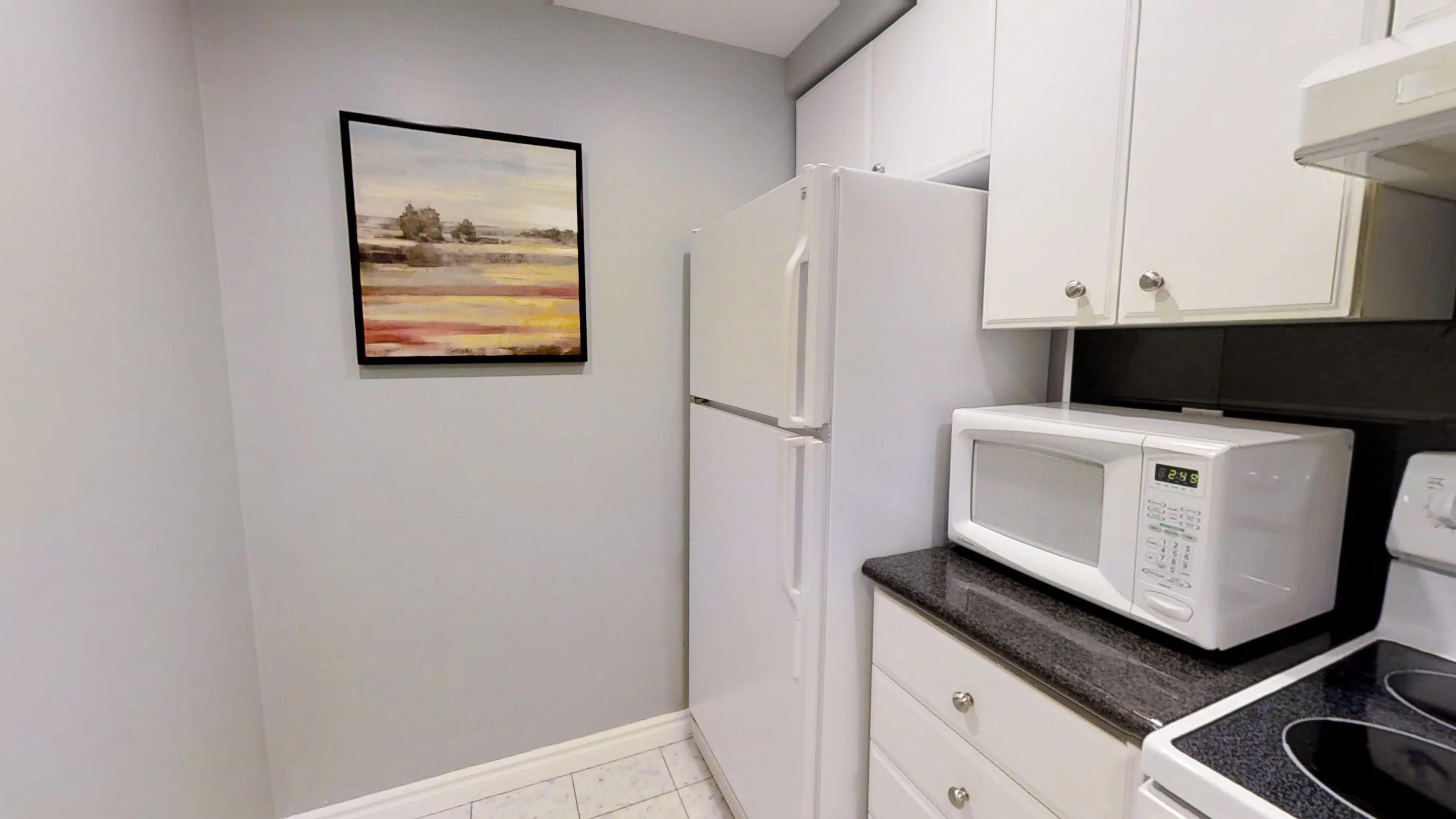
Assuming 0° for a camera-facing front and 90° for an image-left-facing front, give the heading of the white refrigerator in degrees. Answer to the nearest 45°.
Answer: approximately 45°

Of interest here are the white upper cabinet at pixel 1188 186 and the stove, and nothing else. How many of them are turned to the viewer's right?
0

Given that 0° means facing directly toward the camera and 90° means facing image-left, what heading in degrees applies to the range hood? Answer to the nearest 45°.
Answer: approximately 45°

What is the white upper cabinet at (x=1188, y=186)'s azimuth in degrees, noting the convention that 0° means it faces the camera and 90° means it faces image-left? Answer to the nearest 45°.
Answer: approximately 45°
